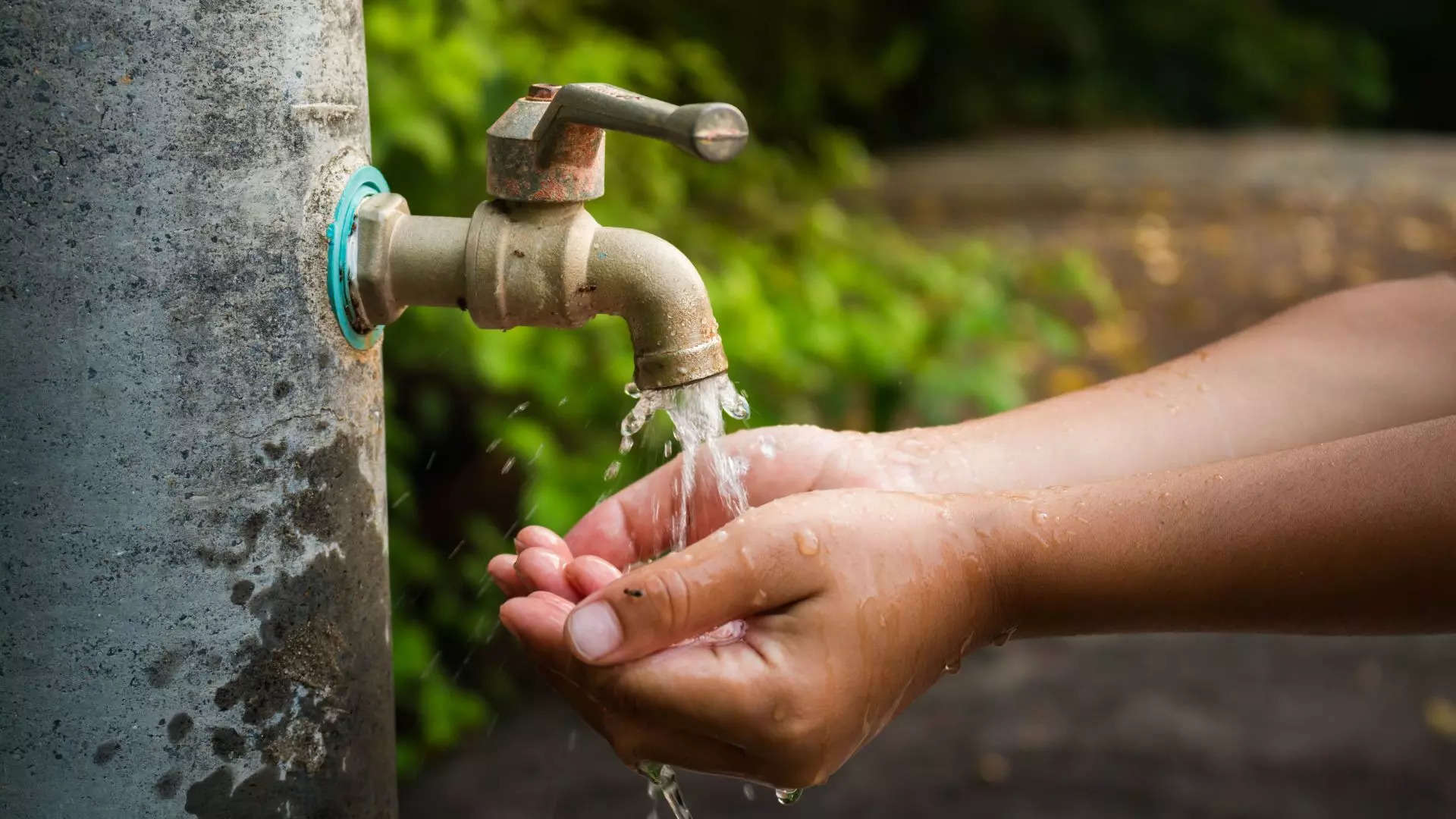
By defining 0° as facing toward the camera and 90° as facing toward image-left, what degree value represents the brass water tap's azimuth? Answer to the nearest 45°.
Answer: approximately 270°
